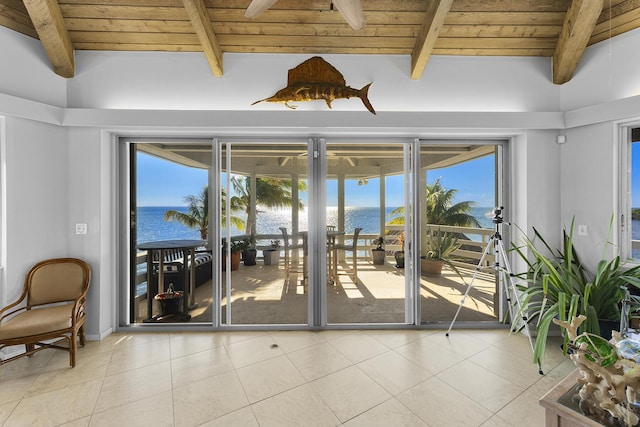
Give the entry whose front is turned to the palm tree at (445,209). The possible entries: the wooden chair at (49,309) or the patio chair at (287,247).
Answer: the patio chair

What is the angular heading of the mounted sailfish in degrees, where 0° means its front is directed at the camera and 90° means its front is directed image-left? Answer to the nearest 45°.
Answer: approximately 90°

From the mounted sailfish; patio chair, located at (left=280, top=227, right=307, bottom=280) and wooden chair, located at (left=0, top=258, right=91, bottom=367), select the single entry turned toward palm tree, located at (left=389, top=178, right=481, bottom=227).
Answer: the patio chair

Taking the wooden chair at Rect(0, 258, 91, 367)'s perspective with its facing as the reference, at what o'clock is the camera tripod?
The camera tripod is roughly at 9 o'clock from the wooden chair.

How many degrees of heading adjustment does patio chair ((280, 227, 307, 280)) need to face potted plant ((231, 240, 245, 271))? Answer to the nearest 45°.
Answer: approximately 180°

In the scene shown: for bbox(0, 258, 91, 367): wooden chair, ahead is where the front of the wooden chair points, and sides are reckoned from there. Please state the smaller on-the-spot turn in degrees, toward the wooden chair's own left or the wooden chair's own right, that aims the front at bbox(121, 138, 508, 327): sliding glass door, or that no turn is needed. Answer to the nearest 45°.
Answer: approximately 90° to the wooden chair's own left

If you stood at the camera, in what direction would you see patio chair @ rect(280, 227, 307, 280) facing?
facing to the right of the viewer
